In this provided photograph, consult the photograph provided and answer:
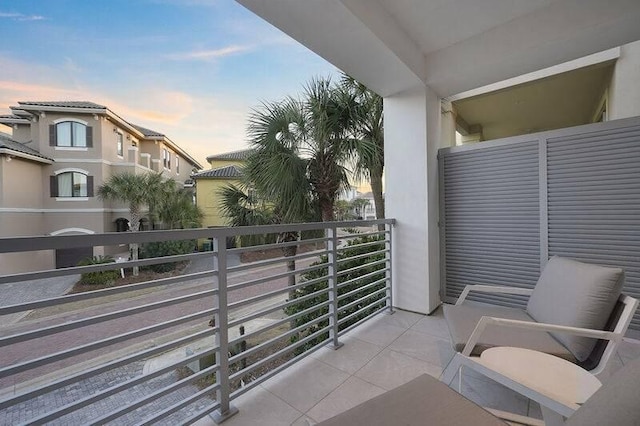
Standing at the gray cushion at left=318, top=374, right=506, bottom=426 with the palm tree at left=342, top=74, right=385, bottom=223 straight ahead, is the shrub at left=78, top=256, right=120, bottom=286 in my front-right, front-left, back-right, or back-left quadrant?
front-left

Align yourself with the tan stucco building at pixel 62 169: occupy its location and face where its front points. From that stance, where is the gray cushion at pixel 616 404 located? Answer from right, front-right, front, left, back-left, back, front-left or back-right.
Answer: front-right

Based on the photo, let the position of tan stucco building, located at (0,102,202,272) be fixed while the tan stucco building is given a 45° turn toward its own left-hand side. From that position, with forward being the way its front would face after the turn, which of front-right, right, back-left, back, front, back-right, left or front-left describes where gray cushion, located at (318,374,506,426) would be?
right

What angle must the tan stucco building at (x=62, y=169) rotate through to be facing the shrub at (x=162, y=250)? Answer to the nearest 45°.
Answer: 0° — it already faces it

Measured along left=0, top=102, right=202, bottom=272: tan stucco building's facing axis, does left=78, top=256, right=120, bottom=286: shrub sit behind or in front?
in front

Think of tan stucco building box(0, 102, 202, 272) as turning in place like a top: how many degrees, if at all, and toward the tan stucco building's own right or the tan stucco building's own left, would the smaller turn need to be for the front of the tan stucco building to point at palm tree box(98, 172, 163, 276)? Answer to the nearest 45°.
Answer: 0° — it already faces it

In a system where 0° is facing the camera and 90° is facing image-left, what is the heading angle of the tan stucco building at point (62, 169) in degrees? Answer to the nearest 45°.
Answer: approximately 315°

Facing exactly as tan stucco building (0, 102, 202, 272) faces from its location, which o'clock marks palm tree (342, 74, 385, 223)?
The palm tree is roughly at 1 o'clock from the tan stucco building.

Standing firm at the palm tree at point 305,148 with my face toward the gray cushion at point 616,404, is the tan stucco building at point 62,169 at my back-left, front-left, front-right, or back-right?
back-right

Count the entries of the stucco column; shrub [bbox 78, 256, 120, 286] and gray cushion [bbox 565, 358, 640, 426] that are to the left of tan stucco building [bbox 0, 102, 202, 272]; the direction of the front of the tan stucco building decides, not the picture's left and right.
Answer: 0

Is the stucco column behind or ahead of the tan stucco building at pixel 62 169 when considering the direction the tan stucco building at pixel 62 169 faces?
ahead
